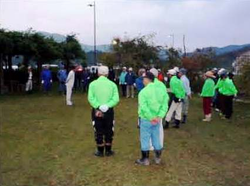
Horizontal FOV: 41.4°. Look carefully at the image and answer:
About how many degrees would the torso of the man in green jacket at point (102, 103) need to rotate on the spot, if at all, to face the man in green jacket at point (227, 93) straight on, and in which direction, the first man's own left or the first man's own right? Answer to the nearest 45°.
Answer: approximately 45° to the first man's own right

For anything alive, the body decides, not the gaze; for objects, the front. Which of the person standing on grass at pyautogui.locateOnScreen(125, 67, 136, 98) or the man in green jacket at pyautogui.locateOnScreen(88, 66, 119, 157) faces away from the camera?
the man in green jacket

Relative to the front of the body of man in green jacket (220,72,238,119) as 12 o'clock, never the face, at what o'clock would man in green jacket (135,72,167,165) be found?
man in green jacket (135,72,167,165) is roughly at 8 o'clock from man in green jacket (220,72,238,119).

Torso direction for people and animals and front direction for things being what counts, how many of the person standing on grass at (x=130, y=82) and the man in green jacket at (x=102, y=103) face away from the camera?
1

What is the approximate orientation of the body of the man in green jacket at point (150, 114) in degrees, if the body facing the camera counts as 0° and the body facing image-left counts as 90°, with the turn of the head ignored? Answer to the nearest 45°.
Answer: approximately 135°

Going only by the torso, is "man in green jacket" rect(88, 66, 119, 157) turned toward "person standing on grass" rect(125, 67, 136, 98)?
yes

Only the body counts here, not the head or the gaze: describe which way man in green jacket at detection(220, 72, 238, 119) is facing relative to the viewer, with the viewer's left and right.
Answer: facing away from the viewer and to the left of the viewer

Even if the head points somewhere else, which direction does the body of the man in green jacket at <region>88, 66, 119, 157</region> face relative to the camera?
away from the camera

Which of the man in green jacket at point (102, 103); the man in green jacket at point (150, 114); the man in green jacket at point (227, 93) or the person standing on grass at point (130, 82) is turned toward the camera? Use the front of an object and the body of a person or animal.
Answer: the person standing on grass

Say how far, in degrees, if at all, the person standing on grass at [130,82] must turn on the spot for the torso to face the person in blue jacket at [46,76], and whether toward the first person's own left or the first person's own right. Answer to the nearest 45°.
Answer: approximately 90° to the first person's own right

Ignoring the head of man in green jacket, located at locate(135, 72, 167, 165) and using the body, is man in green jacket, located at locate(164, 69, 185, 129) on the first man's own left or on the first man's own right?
on the first man's own right

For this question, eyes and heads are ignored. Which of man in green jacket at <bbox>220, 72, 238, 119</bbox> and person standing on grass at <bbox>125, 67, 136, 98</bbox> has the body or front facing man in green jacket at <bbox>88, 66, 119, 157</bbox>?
the person standing on grass
